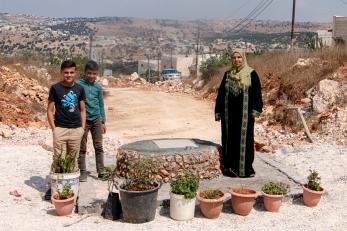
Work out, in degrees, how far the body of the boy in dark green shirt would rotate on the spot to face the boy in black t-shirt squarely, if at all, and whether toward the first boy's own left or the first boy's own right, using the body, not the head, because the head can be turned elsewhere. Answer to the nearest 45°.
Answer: approximately 45° to the first boy's own right

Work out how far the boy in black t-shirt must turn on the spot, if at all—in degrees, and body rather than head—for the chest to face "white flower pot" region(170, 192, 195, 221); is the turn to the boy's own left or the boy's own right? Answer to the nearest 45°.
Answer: approximately 45° to the boy's own left

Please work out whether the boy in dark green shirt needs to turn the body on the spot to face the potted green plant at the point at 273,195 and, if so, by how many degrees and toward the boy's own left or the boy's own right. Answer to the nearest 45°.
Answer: approximately 45° to the boy's own left

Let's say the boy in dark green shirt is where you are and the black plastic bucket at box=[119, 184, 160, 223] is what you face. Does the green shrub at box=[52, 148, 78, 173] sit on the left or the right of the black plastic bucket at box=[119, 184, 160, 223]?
right

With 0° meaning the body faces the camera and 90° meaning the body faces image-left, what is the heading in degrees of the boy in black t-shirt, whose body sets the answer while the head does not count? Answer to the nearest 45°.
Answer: approximately 0°

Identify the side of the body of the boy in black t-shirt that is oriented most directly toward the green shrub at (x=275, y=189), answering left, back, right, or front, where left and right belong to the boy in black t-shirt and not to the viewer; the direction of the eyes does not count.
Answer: left

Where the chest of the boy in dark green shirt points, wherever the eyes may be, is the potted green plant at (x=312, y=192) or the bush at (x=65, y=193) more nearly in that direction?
the bush

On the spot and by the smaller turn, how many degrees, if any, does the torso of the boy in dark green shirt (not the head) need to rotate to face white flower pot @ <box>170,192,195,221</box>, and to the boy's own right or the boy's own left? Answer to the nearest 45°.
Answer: approximately 45° to the boy's own left

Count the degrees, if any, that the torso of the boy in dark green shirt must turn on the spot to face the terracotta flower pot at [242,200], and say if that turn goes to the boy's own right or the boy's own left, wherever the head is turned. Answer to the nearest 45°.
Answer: approximately 45° to the boy's own left

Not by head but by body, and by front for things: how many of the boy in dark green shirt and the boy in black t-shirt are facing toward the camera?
2
